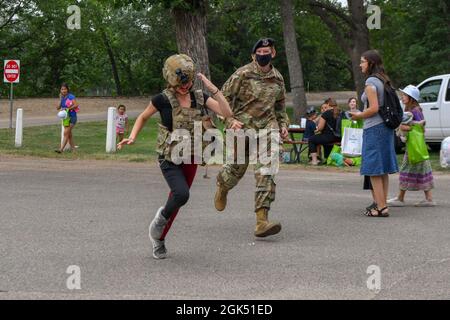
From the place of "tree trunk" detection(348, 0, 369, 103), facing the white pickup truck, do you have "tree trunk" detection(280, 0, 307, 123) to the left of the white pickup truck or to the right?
right

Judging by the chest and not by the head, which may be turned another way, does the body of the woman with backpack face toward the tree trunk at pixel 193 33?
no

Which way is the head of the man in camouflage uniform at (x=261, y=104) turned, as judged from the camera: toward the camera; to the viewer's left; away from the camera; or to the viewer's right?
toward the camera

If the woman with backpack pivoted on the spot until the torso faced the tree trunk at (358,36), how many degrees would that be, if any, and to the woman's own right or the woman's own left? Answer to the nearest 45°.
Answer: approximately 90° to the woman's own right

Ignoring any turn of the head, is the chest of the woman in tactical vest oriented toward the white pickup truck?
no

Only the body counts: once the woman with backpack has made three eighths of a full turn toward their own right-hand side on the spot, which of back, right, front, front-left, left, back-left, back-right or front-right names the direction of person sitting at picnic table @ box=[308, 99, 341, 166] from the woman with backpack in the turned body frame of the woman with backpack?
front-left

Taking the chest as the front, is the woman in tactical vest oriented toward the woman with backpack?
no

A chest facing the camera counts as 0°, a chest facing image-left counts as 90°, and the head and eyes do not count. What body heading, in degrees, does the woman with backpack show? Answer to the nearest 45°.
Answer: approximately 90°

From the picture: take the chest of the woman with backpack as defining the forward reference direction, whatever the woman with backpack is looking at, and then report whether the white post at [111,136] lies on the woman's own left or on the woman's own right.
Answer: on the woman's own right

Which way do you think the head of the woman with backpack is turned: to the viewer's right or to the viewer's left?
to the viewer's left

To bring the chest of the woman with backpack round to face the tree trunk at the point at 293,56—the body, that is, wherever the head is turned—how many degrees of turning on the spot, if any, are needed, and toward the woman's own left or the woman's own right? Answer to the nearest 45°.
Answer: approximately 90° to the woman's own right
